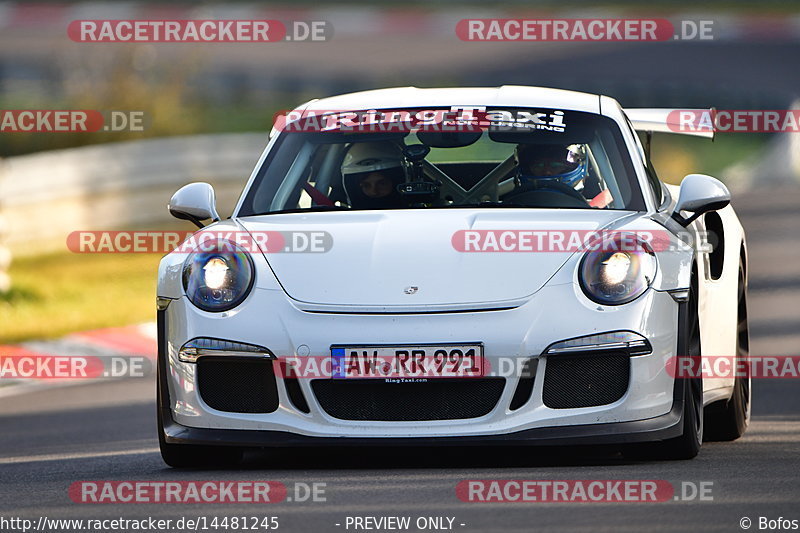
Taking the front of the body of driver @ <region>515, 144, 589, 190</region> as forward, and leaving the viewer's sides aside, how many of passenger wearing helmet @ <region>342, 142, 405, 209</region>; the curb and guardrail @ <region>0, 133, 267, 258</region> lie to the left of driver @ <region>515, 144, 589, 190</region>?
0

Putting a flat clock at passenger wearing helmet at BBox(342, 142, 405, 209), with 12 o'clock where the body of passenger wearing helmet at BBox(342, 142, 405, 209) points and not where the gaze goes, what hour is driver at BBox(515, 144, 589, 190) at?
driver at BBox(515, 144, 589, 190) is roughly at 9 o'clock from passenger wearing helmet at BBox(342, 142, 405, 209).

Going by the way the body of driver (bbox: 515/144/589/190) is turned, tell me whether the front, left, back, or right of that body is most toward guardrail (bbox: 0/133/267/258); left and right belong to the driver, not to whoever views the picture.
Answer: back

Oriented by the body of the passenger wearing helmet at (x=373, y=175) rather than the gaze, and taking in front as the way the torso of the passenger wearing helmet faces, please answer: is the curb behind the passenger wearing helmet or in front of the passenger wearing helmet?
behind

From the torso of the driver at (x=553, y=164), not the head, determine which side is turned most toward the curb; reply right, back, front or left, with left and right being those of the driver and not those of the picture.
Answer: back

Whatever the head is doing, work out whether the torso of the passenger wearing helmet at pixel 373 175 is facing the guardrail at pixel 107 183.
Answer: no

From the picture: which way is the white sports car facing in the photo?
toward the camera

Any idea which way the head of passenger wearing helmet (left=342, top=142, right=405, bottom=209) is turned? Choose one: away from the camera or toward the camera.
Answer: toward the camera

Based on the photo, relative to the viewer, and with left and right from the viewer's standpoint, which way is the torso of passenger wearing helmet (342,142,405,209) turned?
facing the viewer

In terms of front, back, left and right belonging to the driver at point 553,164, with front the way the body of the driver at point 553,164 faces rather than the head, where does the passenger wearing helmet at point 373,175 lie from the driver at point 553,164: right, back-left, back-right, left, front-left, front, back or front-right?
front-right

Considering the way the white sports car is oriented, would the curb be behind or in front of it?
behind
